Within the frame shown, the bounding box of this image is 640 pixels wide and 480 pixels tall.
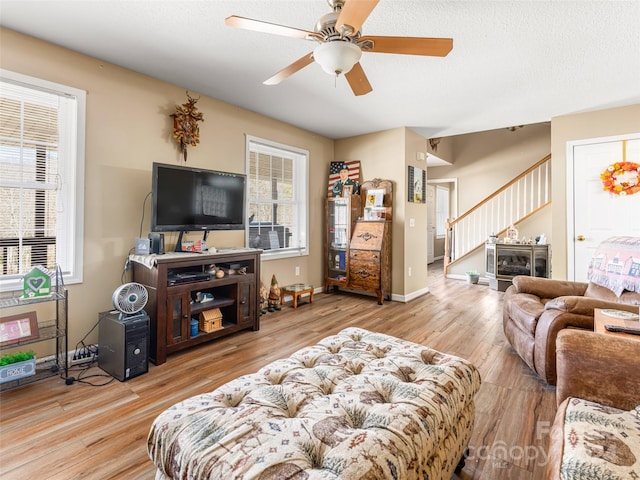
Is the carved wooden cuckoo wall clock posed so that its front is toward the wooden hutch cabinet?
no

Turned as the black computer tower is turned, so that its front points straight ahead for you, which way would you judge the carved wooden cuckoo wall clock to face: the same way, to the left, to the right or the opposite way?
the same way

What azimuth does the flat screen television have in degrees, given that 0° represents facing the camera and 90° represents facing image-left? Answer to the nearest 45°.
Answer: approximately 315°

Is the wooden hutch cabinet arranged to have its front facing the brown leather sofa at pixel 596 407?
no

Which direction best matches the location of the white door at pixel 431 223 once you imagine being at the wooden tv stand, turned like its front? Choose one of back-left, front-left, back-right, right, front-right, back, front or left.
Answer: left

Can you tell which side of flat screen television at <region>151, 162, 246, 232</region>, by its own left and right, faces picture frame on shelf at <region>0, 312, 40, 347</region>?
right

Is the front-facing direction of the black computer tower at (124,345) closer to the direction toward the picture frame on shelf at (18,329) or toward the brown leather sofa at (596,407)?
the brown leather sofa

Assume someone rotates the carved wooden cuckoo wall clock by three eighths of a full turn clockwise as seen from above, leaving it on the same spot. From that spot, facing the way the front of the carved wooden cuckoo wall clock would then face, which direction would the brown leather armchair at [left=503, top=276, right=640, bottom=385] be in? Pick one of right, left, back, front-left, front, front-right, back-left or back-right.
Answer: back-left

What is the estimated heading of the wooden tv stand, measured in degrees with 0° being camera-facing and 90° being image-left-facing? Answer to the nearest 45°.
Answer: approximately 315°

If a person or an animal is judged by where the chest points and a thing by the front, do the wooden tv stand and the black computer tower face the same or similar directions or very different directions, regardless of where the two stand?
same or similar directions

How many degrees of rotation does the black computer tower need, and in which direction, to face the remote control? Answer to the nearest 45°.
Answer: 0° — it already faces it

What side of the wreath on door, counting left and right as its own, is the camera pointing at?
front

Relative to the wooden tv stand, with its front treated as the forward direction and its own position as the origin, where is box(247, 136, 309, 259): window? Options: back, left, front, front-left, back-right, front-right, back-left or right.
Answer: left

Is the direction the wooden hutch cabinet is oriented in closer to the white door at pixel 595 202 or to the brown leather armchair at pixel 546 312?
the brown leather armchair

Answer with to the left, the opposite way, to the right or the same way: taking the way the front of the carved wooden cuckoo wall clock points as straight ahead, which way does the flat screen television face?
the same way

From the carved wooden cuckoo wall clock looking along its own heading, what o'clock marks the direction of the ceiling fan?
The ceiling fan is roughly at 1 o'clock from the carved wooden cuckoo wall clock.

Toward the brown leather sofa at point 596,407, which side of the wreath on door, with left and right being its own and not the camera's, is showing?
front

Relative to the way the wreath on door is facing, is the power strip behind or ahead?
ahead

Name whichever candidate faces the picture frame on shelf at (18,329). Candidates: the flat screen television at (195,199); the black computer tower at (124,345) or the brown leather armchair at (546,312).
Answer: the brown leather armchair
